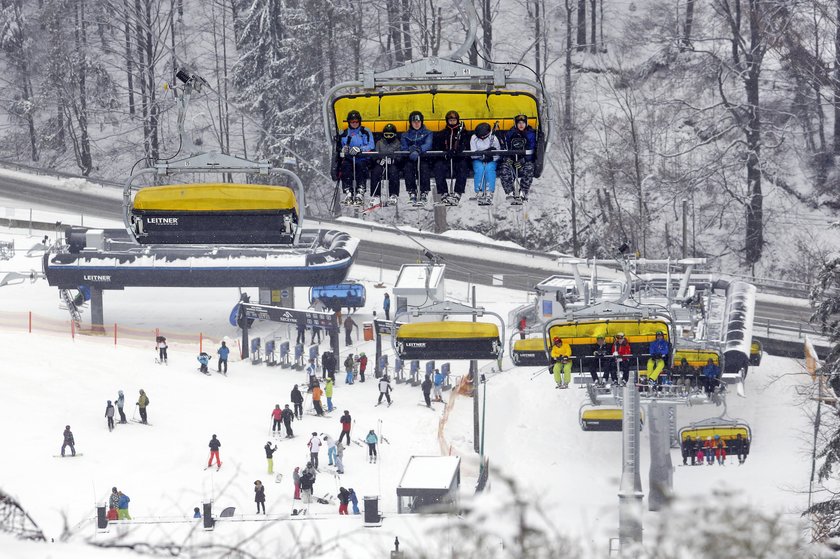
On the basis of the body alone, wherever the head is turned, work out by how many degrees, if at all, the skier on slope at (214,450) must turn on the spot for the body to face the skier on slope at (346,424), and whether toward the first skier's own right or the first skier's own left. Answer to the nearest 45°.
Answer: approximately 90° to the first skier's own right

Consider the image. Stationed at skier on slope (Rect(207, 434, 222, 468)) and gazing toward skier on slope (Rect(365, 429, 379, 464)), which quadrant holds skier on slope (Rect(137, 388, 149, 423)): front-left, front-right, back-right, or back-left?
back-left

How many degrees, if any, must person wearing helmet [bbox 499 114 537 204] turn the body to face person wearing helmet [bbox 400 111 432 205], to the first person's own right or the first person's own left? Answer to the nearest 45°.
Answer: approximately 90° to the first person's own right

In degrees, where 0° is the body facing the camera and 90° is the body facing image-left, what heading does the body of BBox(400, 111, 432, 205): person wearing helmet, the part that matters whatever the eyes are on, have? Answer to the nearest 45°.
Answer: approximately 0°

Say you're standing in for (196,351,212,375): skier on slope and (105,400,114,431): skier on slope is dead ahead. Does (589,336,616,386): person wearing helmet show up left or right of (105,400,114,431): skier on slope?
left

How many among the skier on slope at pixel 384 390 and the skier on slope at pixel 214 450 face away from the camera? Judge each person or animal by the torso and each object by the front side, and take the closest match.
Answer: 2

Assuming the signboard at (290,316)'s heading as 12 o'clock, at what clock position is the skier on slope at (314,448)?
The skier on slope is roughly at 12 o'clock from the signboard.

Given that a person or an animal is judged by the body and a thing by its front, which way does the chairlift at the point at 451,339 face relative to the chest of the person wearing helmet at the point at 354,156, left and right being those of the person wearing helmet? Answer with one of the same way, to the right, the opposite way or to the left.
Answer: the opposite way

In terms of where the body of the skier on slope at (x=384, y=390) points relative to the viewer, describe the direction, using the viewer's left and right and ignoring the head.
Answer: facing away from the viewer

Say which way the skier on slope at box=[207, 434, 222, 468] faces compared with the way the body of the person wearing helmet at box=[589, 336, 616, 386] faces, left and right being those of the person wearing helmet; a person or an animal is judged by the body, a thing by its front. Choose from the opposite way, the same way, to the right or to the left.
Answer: the opposite way

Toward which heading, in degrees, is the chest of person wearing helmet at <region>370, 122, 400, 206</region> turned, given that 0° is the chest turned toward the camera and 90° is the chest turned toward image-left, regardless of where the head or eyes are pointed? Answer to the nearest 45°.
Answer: approximately 0°
